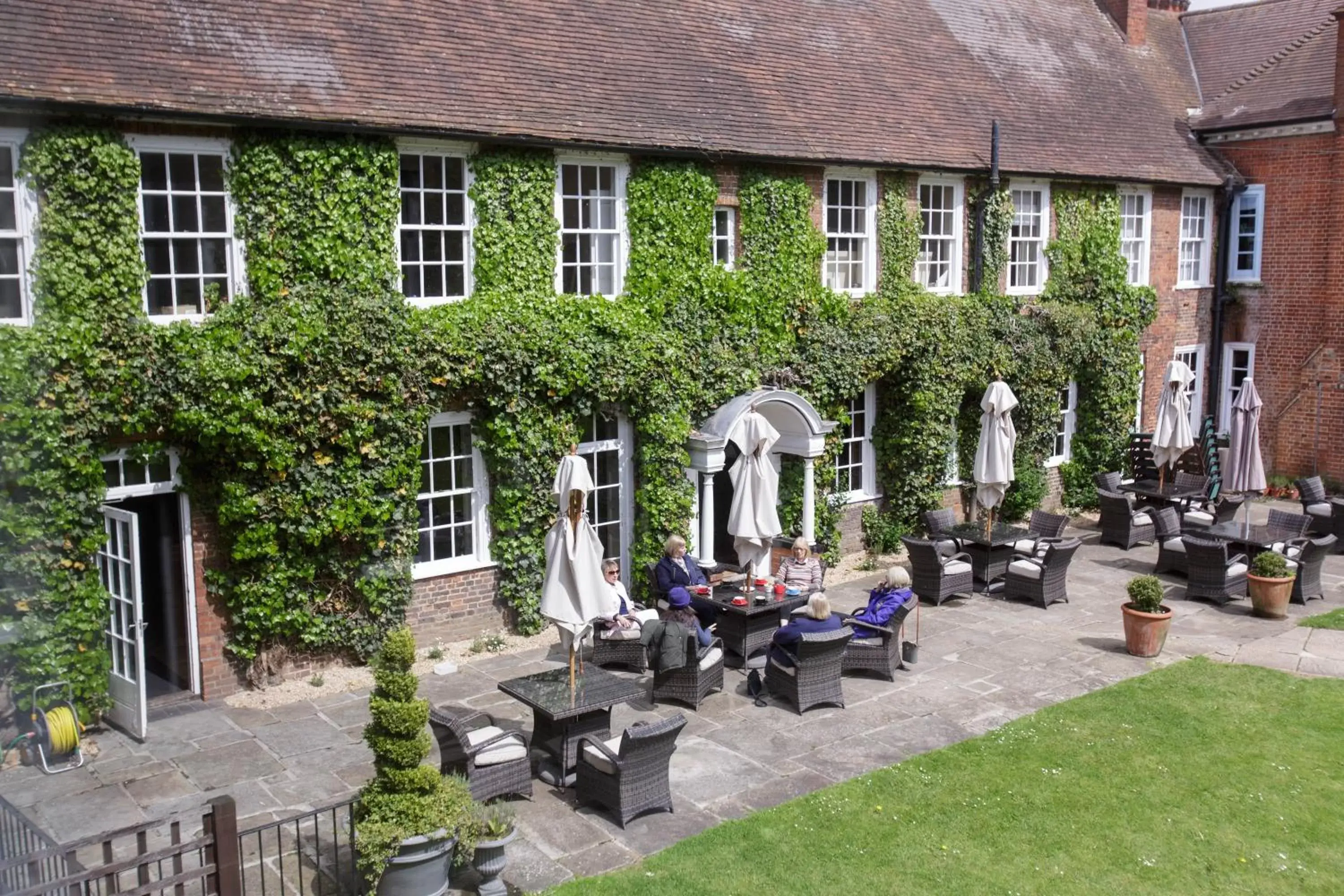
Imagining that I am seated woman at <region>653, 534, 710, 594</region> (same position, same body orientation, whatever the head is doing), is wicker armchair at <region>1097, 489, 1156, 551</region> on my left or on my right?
on my left

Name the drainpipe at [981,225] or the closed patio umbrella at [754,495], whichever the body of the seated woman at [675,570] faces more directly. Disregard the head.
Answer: the closed patio umbrella

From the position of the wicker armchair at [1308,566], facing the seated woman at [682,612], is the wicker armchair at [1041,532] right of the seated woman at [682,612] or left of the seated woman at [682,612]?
right

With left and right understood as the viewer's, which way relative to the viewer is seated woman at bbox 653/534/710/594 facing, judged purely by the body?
facing the viewer and to the right of the viewer

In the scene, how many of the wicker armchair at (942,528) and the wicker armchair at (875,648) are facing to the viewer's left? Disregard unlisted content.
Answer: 1

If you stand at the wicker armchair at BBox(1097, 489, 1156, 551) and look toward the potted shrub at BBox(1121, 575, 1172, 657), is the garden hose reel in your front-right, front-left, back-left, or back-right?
front-right

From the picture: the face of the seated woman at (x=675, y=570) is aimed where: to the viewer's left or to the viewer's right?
to the viewer's right

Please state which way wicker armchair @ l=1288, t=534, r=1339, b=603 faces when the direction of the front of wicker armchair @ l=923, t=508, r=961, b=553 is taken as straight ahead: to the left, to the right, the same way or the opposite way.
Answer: the opposite way

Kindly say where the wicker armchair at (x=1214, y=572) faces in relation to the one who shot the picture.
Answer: facing away from the viewer and to the right of the viewer

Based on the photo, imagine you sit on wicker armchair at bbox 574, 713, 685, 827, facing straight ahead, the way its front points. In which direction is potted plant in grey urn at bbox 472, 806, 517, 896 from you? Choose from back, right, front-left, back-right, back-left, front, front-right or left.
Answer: left

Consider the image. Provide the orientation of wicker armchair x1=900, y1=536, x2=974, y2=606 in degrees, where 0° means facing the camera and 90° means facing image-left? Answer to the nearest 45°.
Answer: approximately 225°

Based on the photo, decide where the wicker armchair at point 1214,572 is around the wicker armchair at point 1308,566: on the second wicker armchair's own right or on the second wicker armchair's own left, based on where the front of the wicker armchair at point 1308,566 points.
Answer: on the second wicker armchair's own left

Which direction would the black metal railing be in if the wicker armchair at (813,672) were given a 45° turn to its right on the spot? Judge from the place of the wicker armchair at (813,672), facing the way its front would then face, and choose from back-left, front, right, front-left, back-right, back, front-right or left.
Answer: back-left

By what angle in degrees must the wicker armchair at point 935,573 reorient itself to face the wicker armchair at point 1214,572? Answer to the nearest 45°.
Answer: approximately 45° to its right

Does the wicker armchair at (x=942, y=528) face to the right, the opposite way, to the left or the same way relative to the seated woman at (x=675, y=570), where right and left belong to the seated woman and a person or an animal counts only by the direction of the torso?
the same way

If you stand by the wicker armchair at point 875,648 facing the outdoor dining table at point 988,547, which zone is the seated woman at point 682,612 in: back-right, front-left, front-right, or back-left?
back-left

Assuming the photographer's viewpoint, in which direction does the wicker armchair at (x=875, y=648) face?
facing to the left of the viewer

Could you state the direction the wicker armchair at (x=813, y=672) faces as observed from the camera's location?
facing away from the viewer and to the left of the viewer

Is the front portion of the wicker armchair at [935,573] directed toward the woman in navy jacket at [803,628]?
no

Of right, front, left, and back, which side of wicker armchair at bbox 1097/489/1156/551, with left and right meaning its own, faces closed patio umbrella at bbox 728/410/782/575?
back

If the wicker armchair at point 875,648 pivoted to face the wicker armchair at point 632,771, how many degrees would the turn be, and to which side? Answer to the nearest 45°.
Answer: approximately 45° to its left
